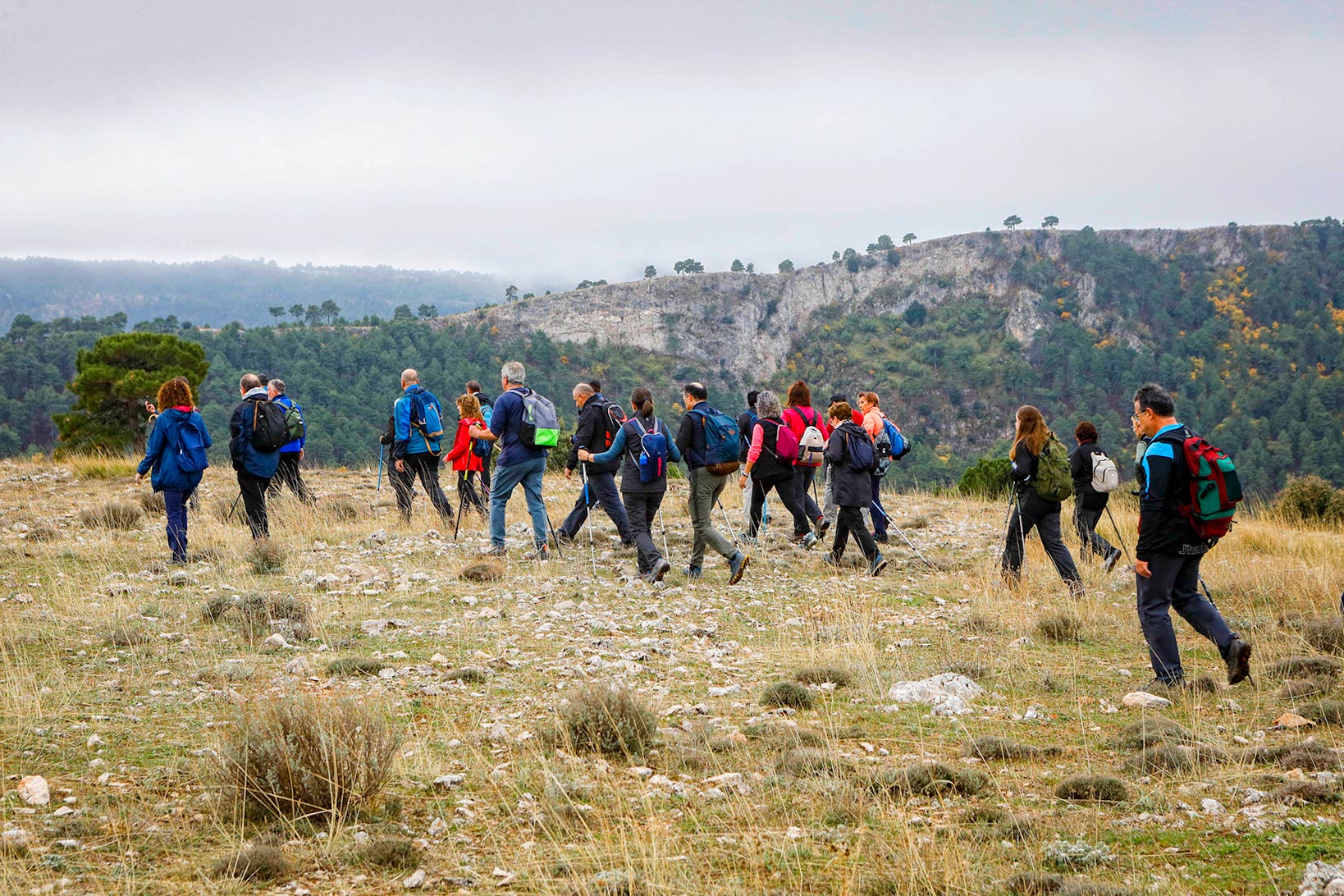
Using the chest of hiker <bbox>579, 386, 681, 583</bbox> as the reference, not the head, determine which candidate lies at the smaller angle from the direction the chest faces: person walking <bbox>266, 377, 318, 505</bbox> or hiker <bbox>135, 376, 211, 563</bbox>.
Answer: the person walking

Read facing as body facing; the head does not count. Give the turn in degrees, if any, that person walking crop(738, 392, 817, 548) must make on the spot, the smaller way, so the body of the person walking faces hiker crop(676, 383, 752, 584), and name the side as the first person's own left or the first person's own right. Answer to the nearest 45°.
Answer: approximately 135° to the first person's own left

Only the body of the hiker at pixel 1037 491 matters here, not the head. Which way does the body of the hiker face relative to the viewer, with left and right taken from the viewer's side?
facing to the left of the viewer

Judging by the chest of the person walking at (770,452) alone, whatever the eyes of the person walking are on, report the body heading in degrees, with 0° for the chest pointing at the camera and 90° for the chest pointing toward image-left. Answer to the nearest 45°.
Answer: approximately 135°

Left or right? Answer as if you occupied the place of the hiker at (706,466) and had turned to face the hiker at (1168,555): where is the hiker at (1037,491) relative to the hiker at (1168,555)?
left

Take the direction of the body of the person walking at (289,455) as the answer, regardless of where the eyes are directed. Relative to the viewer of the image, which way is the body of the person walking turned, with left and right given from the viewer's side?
facing away from the viewer and to the left of the viewer

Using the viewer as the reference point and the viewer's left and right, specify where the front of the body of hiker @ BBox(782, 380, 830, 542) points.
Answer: facing away from the viewer and to the left of the viewer

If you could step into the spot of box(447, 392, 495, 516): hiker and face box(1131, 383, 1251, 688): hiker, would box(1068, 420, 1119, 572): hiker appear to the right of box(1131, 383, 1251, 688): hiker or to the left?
left
